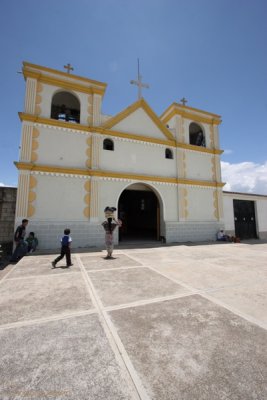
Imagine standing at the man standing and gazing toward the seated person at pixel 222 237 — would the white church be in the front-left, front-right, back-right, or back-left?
front-left

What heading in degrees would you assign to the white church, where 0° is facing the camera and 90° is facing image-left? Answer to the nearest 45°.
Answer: approximately 315°

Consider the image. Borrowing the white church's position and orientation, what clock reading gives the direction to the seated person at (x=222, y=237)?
The seated person is roughly at 10 o'clock from the white church.
